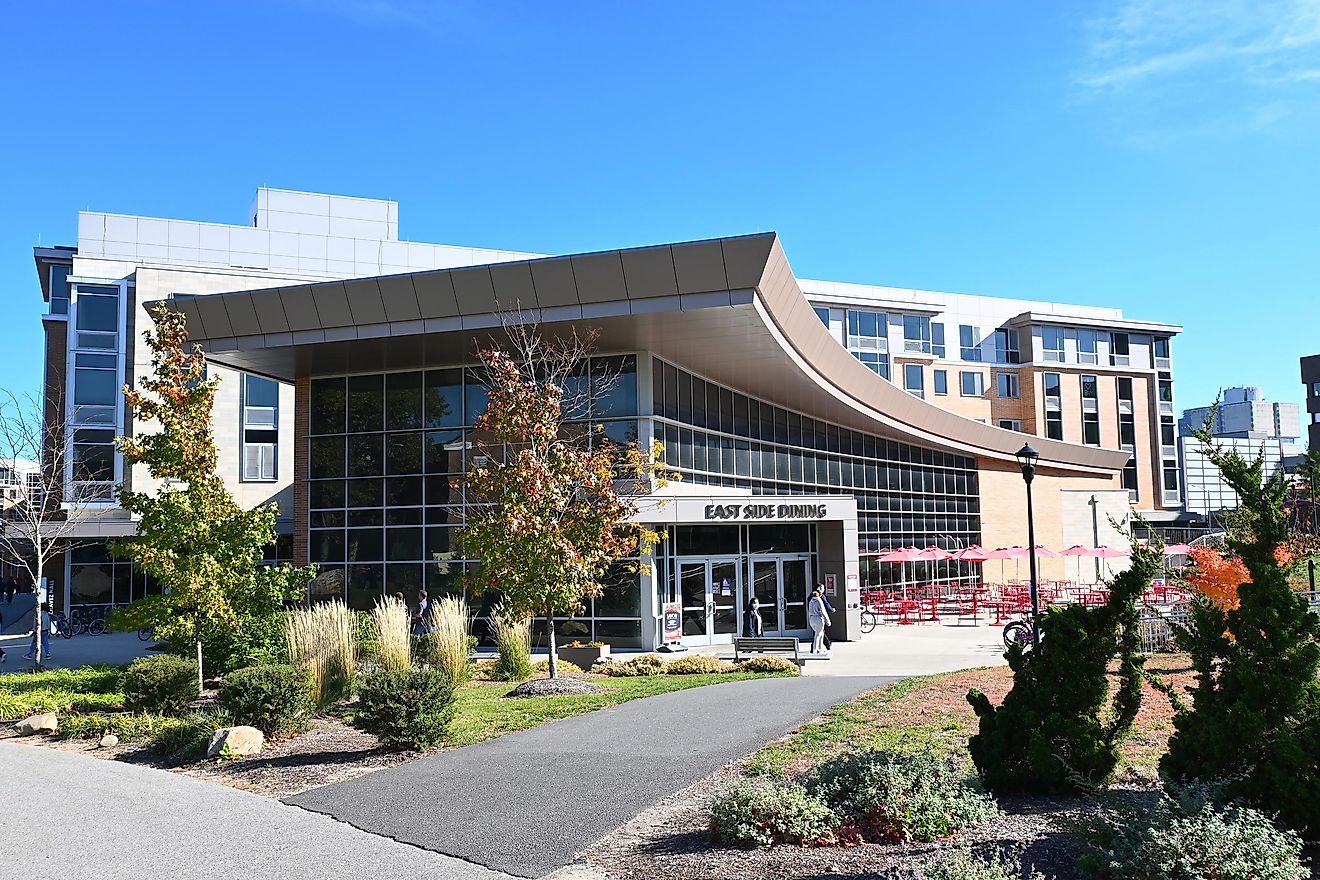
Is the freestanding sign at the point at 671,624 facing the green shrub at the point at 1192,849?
yes

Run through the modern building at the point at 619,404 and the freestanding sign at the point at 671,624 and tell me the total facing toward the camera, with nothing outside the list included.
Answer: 2

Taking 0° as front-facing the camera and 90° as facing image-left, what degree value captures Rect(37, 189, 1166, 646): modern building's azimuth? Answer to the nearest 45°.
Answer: approximately 0°

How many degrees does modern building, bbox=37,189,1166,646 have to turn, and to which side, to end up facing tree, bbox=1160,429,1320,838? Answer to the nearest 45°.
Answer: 0° — it already faces it

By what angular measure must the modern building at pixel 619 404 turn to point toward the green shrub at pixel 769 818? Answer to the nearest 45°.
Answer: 0° — it already faces it
